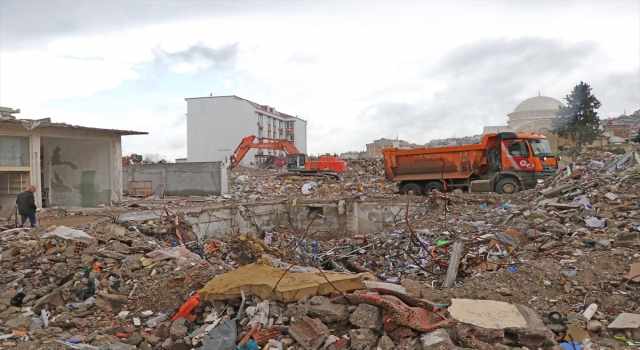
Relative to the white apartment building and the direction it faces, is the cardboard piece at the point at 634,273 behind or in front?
in front

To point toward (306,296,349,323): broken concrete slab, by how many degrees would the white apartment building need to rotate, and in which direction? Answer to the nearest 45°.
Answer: approximately 45° to its right

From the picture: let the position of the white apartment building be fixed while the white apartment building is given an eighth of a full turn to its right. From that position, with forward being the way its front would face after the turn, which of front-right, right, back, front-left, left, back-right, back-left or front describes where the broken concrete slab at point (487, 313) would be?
front

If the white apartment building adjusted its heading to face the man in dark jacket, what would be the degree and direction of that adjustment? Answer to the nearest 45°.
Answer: approximately 45° to its right

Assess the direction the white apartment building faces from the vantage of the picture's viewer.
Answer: facing the viewer and to the right of the viewer

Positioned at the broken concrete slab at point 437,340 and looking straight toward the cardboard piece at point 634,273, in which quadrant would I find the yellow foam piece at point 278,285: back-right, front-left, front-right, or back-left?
back-left

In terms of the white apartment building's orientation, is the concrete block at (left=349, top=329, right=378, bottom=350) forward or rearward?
forward

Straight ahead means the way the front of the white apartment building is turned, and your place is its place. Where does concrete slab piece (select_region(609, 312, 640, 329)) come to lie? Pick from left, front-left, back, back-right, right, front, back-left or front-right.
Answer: front-right

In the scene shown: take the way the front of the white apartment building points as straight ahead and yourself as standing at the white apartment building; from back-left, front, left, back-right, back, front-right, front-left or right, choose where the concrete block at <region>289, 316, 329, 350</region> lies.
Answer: front-right

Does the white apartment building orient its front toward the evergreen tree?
yes

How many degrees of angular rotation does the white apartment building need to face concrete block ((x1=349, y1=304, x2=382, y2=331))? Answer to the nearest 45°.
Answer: approximately 45° to its right
